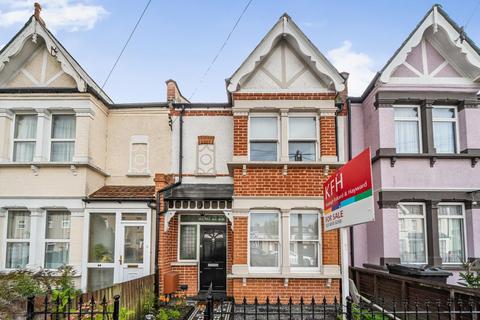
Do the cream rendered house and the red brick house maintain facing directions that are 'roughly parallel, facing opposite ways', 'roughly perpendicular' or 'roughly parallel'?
roughly parallel

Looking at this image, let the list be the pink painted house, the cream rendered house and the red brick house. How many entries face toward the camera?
3

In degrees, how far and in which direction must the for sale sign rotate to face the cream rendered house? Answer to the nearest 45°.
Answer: approximately 90° to its right

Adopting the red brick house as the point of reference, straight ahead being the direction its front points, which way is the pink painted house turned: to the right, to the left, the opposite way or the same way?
the same way

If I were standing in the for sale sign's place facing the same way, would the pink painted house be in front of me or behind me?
behind

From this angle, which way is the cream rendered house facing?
toward the camera

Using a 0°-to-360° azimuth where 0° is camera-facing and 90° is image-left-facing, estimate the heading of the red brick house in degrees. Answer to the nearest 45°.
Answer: approximately 0°

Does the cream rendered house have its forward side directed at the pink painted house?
no

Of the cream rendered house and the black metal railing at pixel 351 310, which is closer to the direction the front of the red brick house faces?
the black metal railing

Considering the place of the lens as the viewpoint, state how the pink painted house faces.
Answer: facing the viewer

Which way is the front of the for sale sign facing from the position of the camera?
facing the viewer and to the left of the viewer
